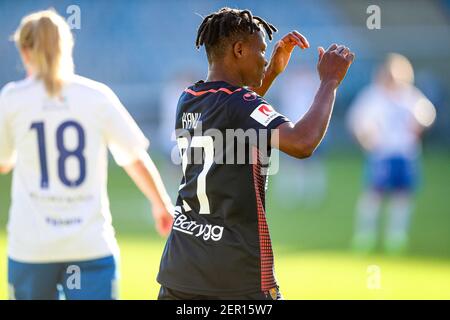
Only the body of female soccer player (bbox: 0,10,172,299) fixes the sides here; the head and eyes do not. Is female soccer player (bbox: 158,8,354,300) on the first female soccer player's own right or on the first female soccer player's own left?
on the first female soccer player's own right

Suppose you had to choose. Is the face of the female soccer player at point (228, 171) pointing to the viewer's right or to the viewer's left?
to the viewer's right

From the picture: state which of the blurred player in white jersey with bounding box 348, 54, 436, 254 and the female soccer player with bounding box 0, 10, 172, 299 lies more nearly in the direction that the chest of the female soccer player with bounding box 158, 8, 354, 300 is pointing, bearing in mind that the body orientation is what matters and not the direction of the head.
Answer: the blurred player in white jersey

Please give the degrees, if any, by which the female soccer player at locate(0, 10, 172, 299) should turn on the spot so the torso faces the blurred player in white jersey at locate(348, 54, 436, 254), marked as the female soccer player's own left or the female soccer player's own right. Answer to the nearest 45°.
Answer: approximately 45° to the female soccer player's own right

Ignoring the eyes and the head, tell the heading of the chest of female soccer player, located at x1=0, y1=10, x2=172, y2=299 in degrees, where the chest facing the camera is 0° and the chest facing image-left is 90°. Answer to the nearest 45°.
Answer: approximately 180°

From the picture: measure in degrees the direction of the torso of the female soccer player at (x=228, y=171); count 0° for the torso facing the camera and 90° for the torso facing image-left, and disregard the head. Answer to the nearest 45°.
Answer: approximately 225°

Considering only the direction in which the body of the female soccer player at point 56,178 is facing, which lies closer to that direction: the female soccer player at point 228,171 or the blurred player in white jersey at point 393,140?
the blurred player in white jersey

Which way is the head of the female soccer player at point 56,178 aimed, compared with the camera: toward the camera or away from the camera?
away from the camera
